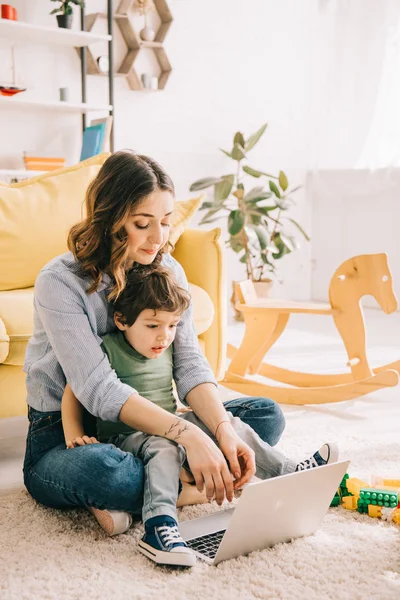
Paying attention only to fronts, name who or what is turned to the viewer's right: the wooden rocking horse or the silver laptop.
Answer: the wooden rocking horse

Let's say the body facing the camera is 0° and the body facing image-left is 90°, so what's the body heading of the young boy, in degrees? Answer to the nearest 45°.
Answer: approximately 315°

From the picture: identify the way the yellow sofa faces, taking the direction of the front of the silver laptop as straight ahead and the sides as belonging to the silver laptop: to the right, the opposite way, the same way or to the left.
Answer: the opposite way

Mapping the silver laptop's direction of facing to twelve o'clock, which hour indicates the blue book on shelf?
The blue book on shelf is roughly at 1 o'clock from the silver laptop.

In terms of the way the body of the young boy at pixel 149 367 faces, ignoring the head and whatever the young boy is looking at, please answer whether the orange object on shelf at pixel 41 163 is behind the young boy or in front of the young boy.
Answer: behind

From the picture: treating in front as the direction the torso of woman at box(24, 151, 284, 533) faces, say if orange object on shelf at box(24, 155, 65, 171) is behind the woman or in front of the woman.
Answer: behind

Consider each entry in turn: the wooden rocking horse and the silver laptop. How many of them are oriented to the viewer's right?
1

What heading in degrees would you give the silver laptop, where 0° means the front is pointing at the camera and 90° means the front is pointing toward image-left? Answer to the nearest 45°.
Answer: approximately 135°

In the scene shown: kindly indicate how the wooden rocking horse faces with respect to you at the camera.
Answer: facing to the right of the viewer

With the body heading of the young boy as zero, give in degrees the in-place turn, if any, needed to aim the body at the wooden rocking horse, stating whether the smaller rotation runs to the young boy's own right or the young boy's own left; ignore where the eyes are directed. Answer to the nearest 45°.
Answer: approximately 90° to the young boy's own left

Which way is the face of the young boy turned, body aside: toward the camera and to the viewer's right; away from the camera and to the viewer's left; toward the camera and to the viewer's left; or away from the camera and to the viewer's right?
toward the camera and to the viewer's right
